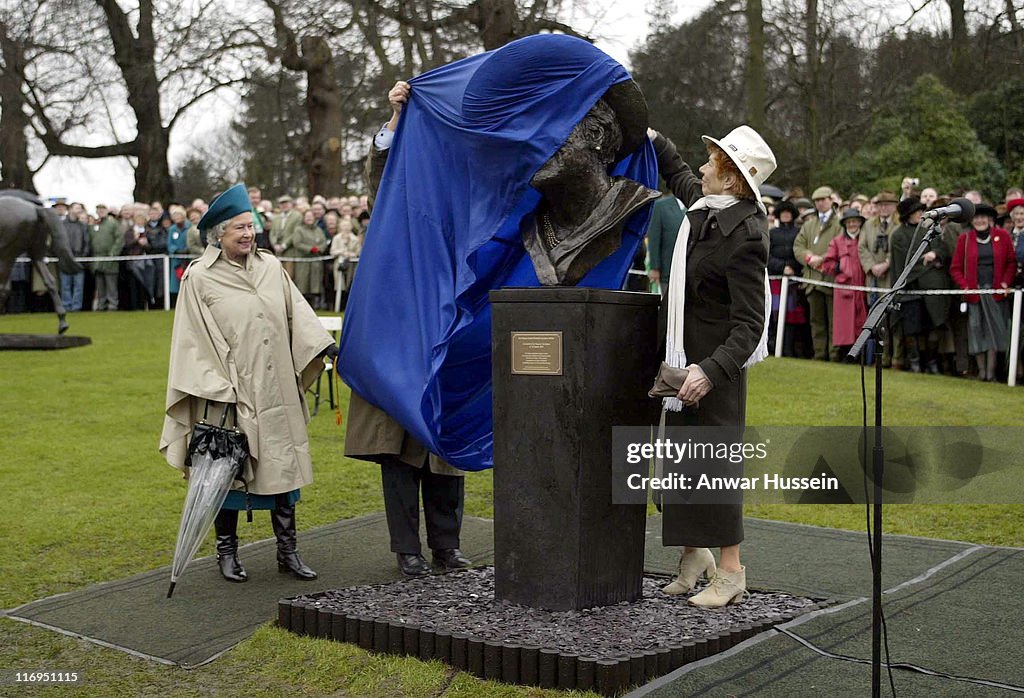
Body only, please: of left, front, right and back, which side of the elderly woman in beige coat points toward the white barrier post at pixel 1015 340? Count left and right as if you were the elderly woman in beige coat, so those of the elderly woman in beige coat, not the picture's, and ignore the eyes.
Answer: left

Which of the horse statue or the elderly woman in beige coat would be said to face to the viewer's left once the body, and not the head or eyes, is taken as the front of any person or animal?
the horse statue

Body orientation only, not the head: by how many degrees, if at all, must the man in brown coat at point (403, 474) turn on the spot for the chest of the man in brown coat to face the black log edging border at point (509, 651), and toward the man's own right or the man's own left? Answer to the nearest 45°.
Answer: approximately 45° to the man's own right

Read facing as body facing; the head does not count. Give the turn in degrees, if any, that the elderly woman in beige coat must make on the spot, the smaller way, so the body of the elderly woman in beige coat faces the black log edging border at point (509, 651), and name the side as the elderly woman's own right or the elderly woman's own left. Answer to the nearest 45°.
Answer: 0° — they already face it

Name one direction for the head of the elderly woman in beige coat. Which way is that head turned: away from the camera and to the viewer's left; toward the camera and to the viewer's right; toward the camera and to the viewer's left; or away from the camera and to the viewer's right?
toward the camera and to the viewer's right

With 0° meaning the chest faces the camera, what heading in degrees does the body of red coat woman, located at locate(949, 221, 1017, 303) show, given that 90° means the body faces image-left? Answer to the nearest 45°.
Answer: approximately 0°

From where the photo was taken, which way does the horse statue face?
to the viewer's left

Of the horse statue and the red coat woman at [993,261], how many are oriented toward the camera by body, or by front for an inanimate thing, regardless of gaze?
1

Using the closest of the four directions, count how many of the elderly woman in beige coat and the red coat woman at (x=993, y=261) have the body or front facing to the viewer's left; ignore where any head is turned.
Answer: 0
